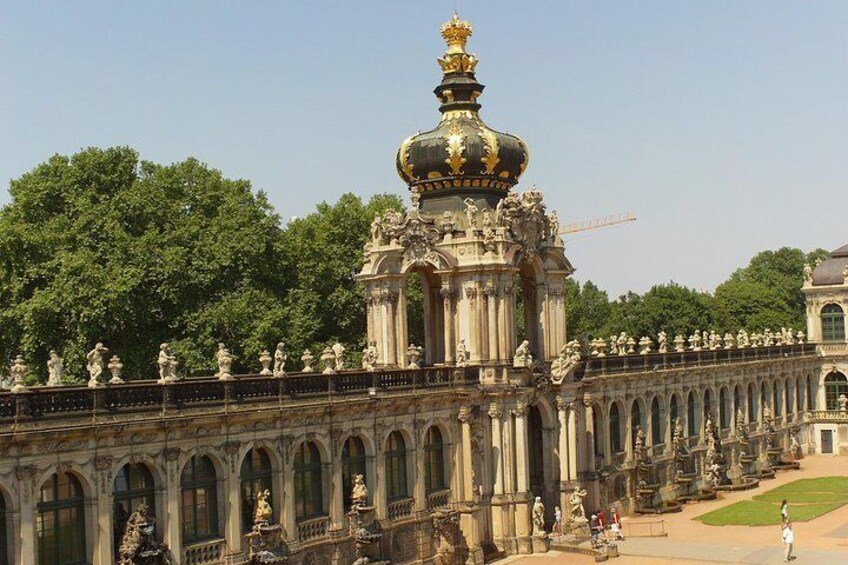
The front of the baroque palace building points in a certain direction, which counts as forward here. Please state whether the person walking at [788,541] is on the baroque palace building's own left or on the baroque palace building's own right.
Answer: on the baroque palace building's own left

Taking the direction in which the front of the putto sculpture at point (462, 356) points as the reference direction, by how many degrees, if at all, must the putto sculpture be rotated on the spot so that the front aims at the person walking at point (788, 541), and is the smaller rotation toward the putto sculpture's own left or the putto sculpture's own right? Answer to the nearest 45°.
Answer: approximately 45° to the putto sculpture's own left

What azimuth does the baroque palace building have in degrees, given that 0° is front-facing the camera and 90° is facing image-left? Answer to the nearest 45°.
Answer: approximately 315°

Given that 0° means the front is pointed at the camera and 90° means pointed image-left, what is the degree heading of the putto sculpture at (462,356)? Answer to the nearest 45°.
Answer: approximately 315°
